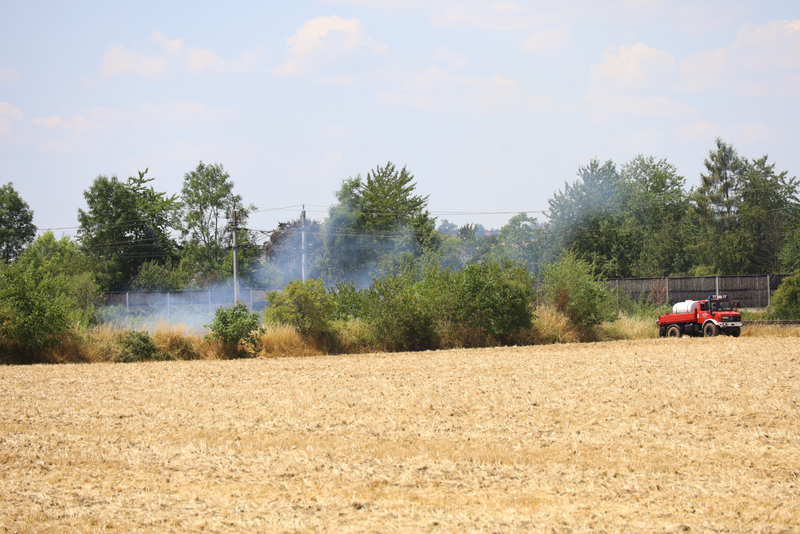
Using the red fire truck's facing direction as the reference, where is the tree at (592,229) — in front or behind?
behind

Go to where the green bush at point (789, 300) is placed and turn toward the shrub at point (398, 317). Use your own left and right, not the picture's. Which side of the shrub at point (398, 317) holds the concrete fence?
right

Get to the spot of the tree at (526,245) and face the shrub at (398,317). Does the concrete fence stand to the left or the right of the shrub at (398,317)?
right

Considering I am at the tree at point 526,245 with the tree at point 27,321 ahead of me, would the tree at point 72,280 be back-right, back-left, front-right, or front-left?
front-right

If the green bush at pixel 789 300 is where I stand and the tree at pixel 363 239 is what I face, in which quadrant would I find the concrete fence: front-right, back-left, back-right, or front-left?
front-left

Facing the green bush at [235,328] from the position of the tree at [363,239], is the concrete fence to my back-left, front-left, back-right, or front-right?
front-right

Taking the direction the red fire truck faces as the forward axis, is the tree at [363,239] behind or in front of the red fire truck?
behind

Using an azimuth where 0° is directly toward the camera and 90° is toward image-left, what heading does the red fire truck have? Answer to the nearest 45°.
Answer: approximately 315°
